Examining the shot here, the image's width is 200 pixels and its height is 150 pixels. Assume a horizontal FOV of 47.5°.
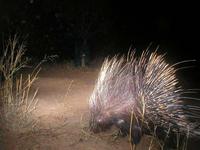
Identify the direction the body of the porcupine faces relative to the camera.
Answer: to the viewer's left
